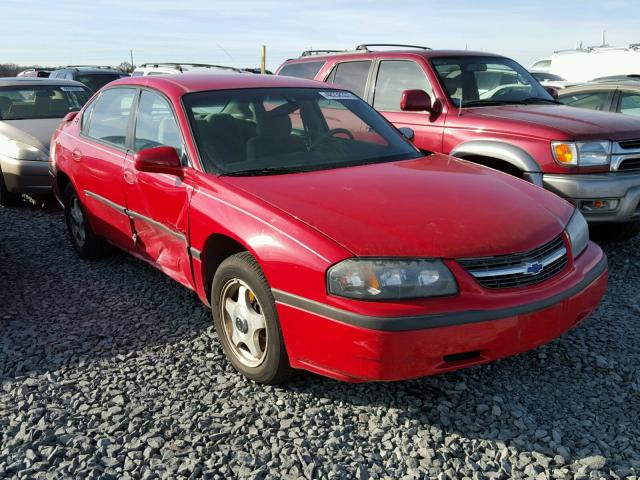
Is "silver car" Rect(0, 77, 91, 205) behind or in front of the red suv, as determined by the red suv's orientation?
behind

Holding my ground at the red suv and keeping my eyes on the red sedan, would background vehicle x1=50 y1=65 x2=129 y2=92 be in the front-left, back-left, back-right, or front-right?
back-right

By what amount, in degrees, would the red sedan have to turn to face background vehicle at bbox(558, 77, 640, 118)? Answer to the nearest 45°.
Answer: approximately 90° to its left

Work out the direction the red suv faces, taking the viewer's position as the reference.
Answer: facing the viewer and to the right of the viewer

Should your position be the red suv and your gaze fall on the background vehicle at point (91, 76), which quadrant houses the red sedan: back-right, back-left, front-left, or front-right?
back-left

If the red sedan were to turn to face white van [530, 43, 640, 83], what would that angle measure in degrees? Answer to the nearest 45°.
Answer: approximately 90° to its left

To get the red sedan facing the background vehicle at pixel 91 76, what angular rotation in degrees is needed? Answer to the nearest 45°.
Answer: approximately 180°

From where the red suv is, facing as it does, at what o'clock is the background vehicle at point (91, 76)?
The background vehicle is roughly at 6 o'clock from the red suv.

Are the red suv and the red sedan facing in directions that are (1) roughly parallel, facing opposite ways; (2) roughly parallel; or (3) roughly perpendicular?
roughly parallel

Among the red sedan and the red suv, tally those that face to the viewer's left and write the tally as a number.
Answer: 0

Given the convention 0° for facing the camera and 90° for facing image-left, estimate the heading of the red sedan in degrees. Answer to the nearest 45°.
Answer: approximately 315°

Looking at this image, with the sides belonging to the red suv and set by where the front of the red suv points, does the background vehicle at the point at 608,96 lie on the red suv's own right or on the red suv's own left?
on the red suv's own left

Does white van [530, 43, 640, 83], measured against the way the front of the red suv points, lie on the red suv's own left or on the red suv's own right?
on the red suv's own left

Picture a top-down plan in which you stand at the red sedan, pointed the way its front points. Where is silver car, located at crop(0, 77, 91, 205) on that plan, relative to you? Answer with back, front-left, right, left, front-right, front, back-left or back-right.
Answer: back

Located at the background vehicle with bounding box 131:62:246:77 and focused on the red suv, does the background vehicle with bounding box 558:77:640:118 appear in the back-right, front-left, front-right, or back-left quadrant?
front-left
